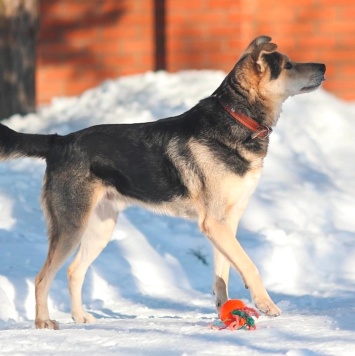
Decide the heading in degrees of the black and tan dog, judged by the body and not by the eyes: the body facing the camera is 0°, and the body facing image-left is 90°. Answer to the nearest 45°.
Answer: approximately 270°
